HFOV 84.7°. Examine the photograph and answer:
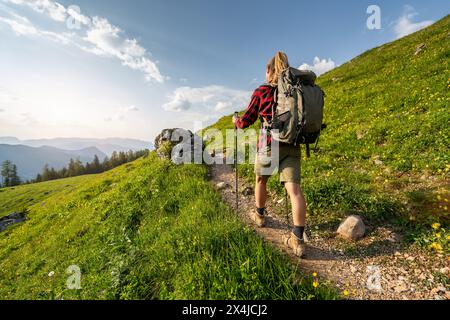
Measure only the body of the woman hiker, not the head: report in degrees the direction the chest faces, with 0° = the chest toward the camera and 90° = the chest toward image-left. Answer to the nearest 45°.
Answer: approximately 135°

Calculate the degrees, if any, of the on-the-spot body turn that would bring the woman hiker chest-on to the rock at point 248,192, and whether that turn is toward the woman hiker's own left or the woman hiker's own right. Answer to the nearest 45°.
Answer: approximately 45° to the woman hiker's own right

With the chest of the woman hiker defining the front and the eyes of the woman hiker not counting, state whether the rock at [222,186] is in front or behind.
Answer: in front

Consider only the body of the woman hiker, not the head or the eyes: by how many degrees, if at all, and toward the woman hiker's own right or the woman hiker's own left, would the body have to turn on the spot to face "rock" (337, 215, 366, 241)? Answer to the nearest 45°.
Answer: approximately 90° to the woman hiker's own right

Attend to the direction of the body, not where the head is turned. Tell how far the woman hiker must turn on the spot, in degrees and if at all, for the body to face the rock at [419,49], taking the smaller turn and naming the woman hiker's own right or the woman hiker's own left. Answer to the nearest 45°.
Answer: approximately 90° to the woman hiker's own right
